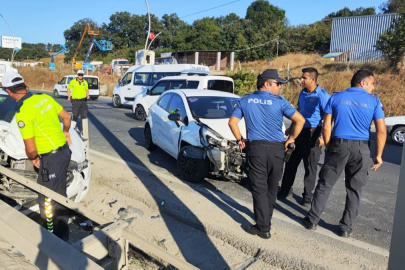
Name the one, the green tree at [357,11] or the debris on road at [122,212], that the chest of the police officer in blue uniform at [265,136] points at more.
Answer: the green tree

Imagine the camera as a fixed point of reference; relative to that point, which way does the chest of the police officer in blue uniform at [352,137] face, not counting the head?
away from the camera

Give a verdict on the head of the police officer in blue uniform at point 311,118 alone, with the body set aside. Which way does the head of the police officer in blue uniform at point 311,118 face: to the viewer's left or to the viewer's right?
to the viewer's left

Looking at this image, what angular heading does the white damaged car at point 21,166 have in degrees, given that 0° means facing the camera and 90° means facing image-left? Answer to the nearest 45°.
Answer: approximately 315°

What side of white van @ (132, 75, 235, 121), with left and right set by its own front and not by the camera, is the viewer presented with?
left

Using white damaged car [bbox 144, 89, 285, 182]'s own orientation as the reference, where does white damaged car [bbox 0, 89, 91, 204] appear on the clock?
white damaged car [bbox 0, 89, 91, 204] is roughly at 3 o'clock from white damaged car [bbox 144, 89, 285, 182].

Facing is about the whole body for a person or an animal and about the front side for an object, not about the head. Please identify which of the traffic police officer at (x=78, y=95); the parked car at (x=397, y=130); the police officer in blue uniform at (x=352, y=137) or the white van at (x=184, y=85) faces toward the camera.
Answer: the traffic police officer

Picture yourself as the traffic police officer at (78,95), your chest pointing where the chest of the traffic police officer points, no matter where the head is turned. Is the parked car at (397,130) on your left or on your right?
on your left

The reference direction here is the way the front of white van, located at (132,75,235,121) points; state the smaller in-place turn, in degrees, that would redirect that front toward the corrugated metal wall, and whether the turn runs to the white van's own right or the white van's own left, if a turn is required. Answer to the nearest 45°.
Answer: approximately 135° to the white van's own right

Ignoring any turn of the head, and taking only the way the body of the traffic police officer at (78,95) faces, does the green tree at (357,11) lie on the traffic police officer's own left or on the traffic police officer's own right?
on the traffic police officer's own left

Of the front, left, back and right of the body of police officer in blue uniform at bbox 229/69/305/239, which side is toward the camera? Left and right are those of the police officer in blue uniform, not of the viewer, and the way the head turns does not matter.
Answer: back

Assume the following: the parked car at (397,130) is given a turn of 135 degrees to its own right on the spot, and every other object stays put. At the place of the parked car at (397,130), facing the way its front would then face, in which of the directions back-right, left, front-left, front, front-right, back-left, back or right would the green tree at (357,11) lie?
front-left

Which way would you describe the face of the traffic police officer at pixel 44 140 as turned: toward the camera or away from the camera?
away from the camera

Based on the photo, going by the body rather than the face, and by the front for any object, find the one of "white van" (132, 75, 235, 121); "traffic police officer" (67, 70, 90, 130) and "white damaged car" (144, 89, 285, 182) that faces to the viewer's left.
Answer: the white van
